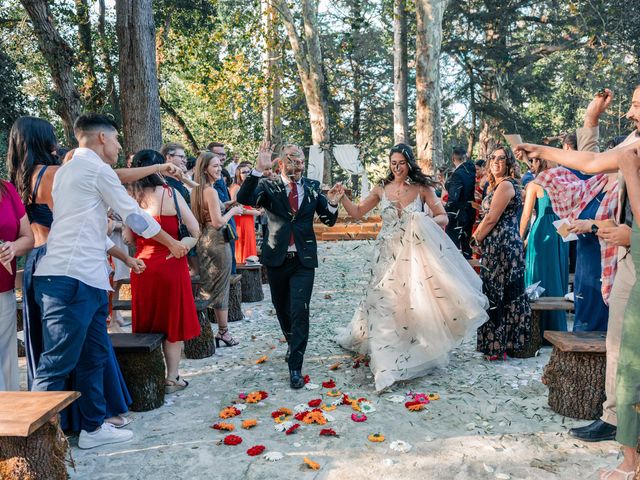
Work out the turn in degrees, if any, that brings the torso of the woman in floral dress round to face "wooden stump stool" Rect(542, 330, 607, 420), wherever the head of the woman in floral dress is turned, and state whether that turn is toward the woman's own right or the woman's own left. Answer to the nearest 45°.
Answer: approximately 90° to the woman's own left

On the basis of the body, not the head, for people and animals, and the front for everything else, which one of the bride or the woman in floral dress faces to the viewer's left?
the woman in floral dress

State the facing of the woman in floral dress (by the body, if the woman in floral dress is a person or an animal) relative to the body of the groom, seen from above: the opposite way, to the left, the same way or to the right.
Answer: to the right

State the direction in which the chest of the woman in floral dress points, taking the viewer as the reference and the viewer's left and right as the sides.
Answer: facing to the left of the viewer

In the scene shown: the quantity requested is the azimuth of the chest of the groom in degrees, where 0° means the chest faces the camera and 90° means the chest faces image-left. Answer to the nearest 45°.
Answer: approximately 0°

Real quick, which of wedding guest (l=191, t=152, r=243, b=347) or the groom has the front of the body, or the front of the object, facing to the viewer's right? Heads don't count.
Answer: the wedding guest

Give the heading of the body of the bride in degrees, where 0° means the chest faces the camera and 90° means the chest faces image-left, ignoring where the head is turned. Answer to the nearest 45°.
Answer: approximately 0°

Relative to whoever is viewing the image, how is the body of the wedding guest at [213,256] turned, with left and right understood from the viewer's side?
facing to the right of the viewer

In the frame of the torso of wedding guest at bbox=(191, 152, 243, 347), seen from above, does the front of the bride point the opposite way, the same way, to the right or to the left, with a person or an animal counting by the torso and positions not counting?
to the right

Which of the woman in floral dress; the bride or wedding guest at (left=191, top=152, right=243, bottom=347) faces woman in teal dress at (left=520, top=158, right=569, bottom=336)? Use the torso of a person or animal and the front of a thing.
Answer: the wedding guest

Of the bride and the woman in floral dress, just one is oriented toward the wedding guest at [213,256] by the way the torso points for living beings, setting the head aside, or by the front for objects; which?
the woman in floral dress
